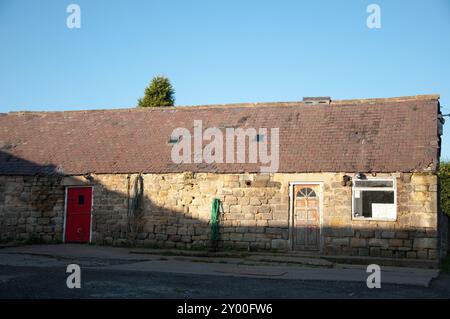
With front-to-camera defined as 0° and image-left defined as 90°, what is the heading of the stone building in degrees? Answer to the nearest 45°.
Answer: approximately 0°

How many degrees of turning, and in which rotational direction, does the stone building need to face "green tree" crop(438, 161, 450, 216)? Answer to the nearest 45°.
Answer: approximately 135° to its left

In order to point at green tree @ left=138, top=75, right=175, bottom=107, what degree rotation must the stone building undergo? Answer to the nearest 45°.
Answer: approximately 180°
